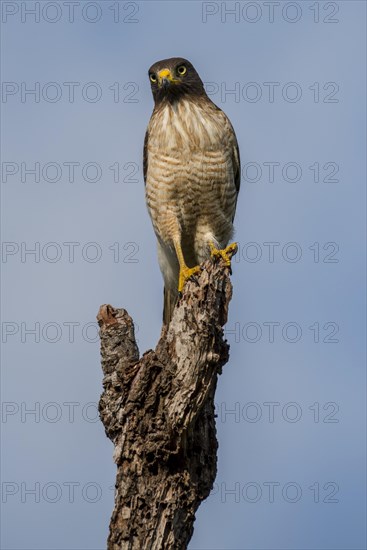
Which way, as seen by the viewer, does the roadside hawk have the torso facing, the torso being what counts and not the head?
toward the camera
